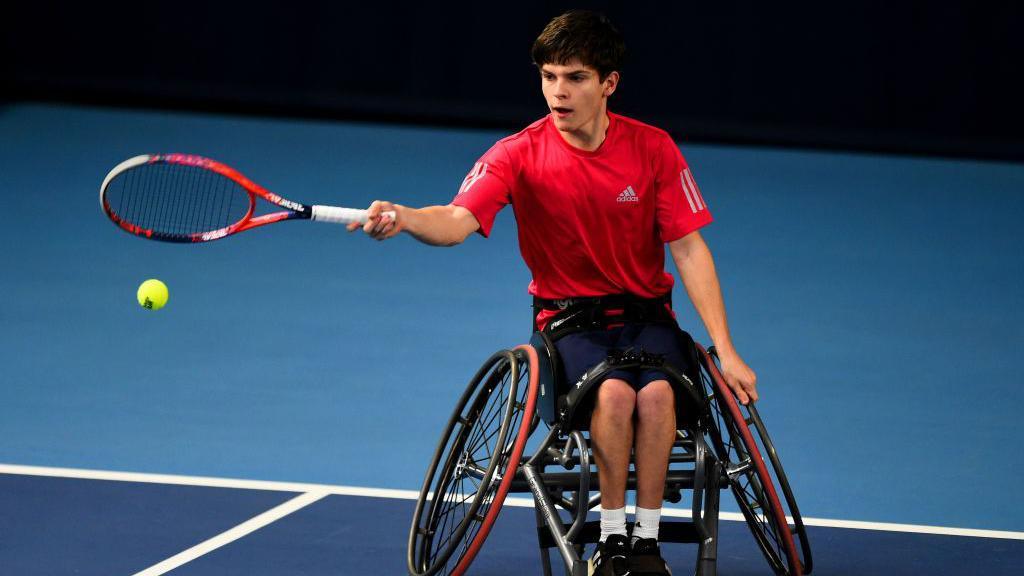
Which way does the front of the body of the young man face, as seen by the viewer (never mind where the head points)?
toward the camera

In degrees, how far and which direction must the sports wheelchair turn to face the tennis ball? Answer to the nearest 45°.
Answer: approximately 135° to its right

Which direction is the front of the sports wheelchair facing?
toward the camera

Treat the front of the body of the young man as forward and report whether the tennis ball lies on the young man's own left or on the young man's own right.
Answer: on the young man's own right

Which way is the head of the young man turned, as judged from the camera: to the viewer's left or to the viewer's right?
to the viewer's left
